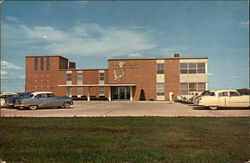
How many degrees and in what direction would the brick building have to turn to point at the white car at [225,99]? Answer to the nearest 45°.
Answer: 0° — it already faces it

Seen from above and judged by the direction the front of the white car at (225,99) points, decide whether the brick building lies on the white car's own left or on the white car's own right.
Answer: on the white car's own left

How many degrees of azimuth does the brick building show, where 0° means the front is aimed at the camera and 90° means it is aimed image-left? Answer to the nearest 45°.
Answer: approximately 0°

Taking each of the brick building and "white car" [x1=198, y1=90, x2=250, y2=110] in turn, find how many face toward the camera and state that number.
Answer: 1
